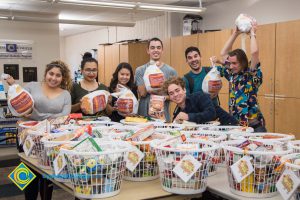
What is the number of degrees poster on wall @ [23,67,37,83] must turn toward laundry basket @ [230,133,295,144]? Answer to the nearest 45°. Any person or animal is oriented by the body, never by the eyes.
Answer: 0° — it already faces it

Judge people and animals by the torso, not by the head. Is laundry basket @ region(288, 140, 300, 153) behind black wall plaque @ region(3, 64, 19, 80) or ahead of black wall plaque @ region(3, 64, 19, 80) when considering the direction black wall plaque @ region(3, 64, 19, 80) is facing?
ahead

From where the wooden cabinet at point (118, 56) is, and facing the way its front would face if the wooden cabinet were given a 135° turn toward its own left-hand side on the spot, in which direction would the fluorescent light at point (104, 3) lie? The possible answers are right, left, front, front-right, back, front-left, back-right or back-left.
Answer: right

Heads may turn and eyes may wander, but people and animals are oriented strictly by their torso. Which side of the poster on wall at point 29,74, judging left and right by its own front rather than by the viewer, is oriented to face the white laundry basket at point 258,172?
front

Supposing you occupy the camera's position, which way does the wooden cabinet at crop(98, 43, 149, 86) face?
facing the viewer and to the left of the viewer

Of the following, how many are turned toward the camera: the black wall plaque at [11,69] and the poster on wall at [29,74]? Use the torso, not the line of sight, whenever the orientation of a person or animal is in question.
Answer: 2
